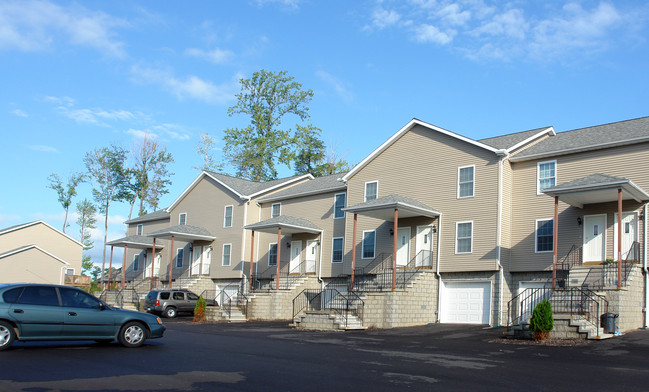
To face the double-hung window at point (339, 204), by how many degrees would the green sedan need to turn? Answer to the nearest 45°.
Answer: approximately 45° to its left

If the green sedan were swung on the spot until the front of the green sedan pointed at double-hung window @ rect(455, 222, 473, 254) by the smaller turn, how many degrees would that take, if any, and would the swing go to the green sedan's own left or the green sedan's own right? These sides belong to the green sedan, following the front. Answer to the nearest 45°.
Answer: approximately 45° to the green sedan's own left

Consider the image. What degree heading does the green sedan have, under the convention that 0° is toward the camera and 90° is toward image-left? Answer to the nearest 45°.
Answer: approximately 270°

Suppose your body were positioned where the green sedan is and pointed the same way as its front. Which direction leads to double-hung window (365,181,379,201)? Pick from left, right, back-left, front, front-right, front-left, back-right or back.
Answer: front-left

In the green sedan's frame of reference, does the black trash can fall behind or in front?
in front
